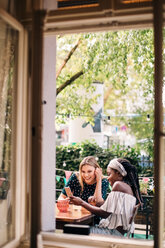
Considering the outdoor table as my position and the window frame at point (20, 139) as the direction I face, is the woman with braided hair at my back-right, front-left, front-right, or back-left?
back-left

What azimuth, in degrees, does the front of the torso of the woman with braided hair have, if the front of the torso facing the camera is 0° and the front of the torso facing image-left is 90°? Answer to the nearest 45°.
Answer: approximately 90°

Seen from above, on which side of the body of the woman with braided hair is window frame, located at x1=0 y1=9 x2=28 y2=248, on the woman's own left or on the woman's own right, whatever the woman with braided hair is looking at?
on the woman's own left

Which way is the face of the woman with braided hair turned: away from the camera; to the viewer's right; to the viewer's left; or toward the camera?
to the viewer's left

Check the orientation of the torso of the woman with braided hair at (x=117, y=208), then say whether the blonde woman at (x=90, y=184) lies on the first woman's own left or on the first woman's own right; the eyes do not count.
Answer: on the first woman's own right
